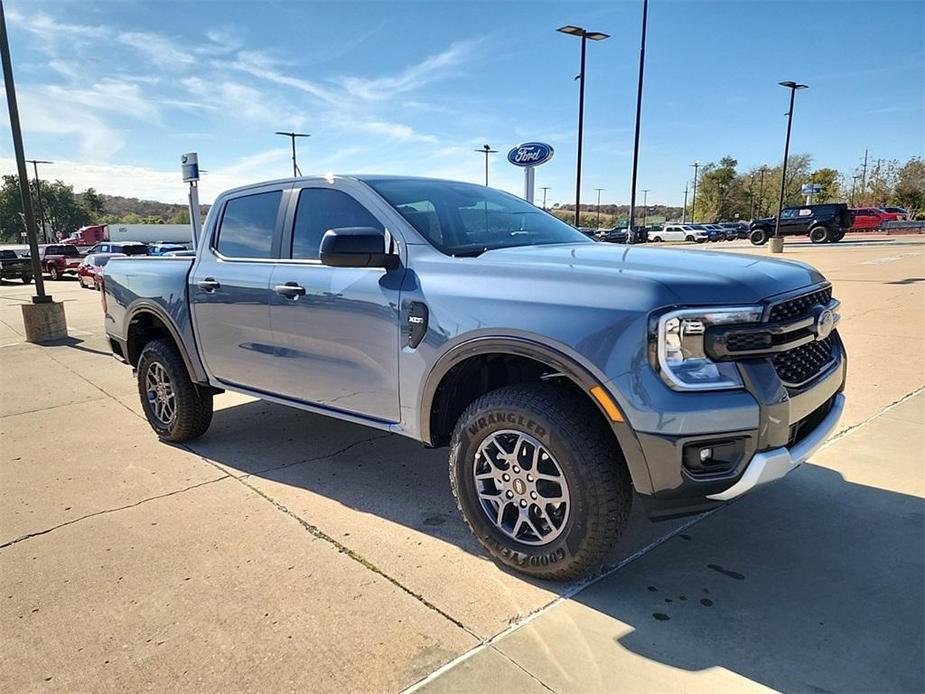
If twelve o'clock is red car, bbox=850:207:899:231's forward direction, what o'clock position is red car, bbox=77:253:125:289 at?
red car, bbox=77:253:125:289 is roughly at 4 o'clock from red car, bbox=850:207:899:231.

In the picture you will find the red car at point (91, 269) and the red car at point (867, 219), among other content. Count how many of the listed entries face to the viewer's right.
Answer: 1

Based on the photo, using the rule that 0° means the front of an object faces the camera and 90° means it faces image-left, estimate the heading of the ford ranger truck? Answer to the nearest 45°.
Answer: approximately 315°

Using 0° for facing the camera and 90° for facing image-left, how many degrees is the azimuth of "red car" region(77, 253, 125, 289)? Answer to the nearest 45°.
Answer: approximately 45°

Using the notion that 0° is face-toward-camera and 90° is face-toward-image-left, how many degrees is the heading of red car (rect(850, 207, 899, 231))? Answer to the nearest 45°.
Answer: approximately 270°

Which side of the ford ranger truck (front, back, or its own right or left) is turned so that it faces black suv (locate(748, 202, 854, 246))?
left

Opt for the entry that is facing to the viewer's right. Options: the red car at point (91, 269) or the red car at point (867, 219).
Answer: the red car at point (867, 219)

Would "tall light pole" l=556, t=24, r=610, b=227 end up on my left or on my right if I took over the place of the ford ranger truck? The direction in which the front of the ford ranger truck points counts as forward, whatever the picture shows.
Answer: on my left

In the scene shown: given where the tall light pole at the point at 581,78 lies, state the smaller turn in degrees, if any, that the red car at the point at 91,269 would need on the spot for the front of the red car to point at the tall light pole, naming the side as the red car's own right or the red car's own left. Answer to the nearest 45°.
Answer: approximately 90° to the red car's own left

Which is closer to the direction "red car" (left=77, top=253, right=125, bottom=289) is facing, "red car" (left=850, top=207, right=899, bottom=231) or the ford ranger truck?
the ford ranger truck

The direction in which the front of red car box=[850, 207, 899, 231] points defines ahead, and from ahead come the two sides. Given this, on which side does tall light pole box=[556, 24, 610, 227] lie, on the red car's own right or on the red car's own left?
on the red car's own right

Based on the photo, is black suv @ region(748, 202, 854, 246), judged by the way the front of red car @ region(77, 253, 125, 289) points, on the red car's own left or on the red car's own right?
on the red car's own left

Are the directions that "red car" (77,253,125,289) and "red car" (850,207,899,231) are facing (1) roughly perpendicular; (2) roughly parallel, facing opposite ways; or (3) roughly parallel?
roughly perpendicular

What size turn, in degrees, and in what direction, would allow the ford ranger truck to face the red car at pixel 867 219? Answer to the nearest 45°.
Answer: approximately 90° to its left

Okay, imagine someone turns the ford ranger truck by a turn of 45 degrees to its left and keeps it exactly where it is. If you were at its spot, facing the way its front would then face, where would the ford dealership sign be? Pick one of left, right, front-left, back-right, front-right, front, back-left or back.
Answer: left

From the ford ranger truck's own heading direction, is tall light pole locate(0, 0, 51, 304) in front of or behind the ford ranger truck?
behind
